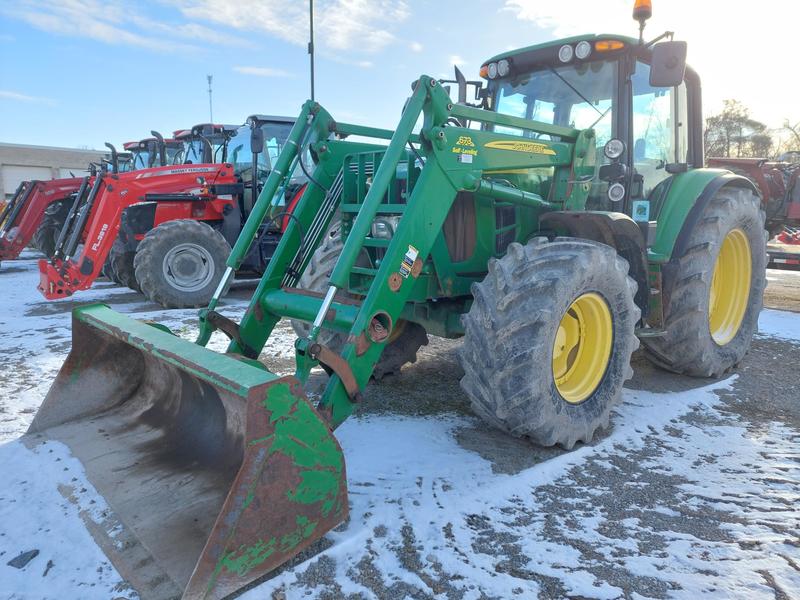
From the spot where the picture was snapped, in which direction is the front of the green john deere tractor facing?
facing the viewer and to the left of the viewer

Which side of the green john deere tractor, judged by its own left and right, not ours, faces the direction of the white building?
right

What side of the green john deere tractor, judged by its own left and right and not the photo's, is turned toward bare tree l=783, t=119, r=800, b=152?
back

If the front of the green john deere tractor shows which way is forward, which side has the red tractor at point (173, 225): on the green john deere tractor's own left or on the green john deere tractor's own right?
on the green john deere tractor's own right

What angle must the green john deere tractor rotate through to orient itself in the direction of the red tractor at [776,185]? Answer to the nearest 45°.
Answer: approximately 180°
